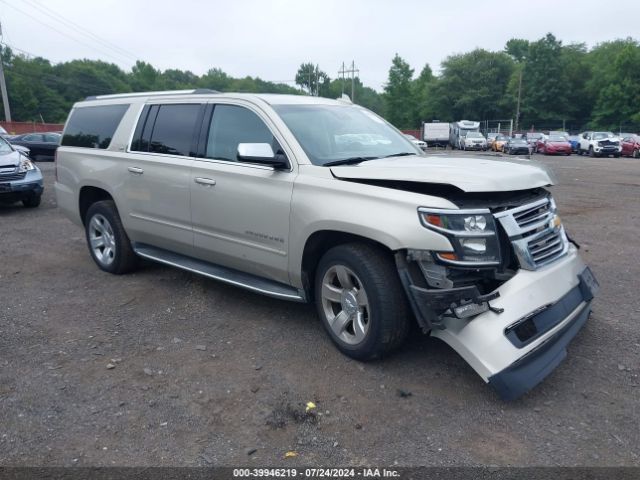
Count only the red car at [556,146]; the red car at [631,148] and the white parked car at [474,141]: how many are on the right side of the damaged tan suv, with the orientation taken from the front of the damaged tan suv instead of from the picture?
0

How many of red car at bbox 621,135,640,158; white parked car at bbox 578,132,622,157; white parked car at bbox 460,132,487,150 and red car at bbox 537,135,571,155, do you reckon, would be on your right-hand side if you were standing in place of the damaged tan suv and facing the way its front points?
0

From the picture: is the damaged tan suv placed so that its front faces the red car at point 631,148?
no

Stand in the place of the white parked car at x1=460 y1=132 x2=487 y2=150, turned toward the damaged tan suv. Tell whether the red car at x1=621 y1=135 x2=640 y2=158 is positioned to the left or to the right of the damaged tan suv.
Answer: left

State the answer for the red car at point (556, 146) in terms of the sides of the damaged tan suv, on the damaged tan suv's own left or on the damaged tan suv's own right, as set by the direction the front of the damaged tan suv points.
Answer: on the damaged tan suv's own left

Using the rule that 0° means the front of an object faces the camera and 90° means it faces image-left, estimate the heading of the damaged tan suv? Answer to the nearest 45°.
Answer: approximately 315°

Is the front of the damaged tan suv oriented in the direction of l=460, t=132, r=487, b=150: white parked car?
no

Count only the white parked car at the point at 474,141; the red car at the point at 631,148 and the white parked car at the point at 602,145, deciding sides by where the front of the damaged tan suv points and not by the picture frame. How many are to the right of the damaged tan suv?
0

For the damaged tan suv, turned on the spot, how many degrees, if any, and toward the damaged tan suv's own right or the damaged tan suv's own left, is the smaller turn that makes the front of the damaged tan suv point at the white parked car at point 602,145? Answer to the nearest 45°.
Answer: approximately 90° to the damaged tan suv's own left
